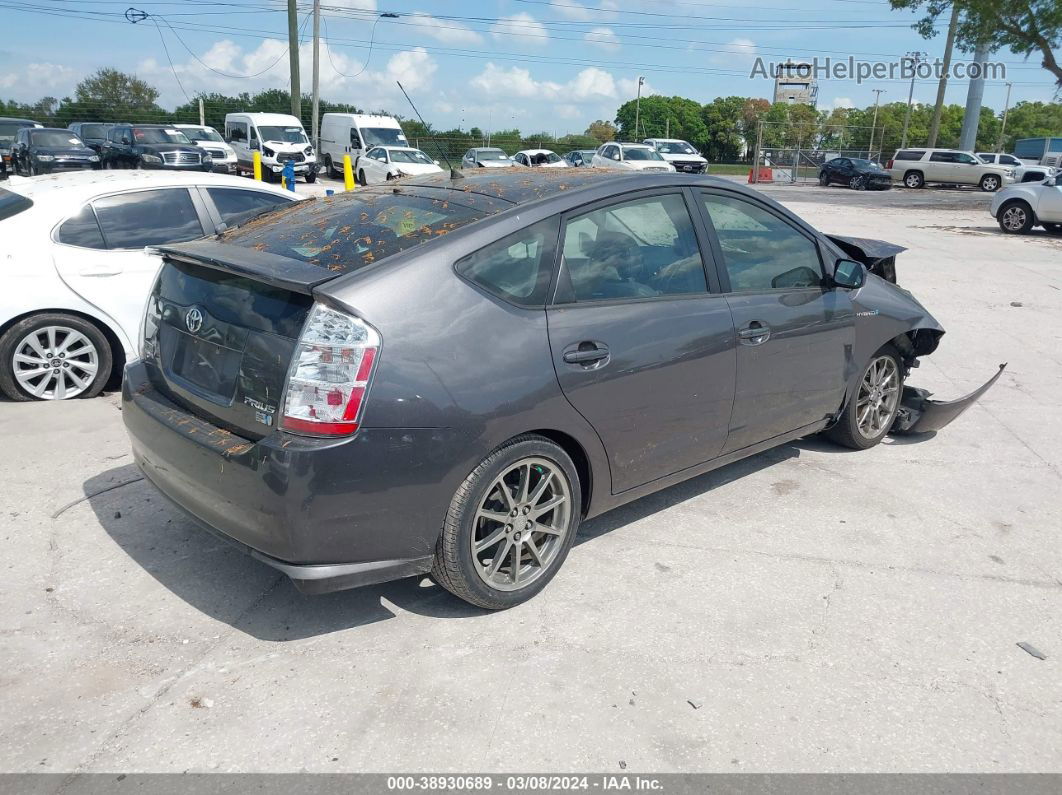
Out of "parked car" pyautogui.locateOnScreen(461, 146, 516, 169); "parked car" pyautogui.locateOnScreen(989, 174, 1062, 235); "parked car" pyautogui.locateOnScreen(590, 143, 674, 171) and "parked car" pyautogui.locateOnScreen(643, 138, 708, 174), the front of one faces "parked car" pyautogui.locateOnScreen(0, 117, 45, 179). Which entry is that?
"parked car" pyautogui.locateOnScreen(989, 174, 1062, 235)

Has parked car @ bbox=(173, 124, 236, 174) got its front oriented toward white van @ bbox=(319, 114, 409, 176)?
no

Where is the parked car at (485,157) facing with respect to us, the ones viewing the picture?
facing the viewer and to the right of the viewer

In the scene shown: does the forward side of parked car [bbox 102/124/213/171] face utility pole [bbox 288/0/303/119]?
no

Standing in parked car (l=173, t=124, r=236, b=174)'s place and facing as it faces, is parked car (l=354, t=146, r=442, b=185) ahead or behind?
ahead

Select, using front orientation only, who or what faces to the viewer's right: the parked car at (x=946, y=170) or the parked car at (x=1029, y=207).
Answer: the parked car at (x=946, y=170)

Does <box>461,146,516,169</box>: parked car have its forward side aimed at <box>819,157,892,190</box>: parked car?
no

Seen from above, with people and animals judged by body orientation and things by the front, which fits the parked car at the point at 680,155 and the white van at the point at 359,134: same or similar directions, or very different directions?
same or similar directions

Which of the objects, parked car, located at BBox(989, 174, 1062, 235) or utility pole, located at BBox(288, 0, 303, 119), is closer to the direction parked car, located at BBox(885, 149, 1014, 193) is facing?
the parked car

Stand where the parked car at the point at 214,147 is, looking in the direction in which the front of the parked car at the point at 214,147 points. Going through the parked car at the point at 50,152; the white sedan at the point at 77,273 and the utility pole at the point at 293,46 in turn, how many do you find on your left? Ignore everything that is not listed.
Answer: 1

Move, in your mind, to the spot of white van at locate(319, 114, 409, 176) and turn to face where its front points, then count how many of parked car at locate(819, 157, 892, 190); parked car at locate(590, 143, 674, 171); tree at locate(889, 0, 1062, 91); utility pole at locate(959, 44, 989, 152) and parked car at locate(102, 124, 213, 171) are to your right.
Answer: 1

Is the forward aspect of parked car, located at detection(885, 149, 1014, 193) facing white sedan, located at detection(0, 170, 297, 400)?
no

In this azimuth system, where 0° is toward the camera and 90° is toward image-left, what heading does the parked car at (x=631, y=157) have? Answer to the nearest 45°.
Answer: approximately 315°

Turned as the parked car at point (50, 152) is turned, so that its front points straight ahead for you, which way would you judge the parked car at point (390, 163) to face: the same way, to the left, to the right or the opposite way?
the same way

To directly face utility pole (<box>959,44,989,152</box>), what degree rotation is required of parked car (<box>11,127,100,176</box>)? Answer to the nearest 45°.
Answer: approximately 45° to its left

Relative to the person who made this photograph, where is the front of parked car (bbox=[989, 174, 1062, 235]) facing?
facing to the left of the viewer

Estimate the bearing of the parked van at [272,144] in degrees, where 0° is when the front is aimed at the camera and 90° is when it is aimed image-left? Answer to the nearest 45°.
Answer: approximately 315°
